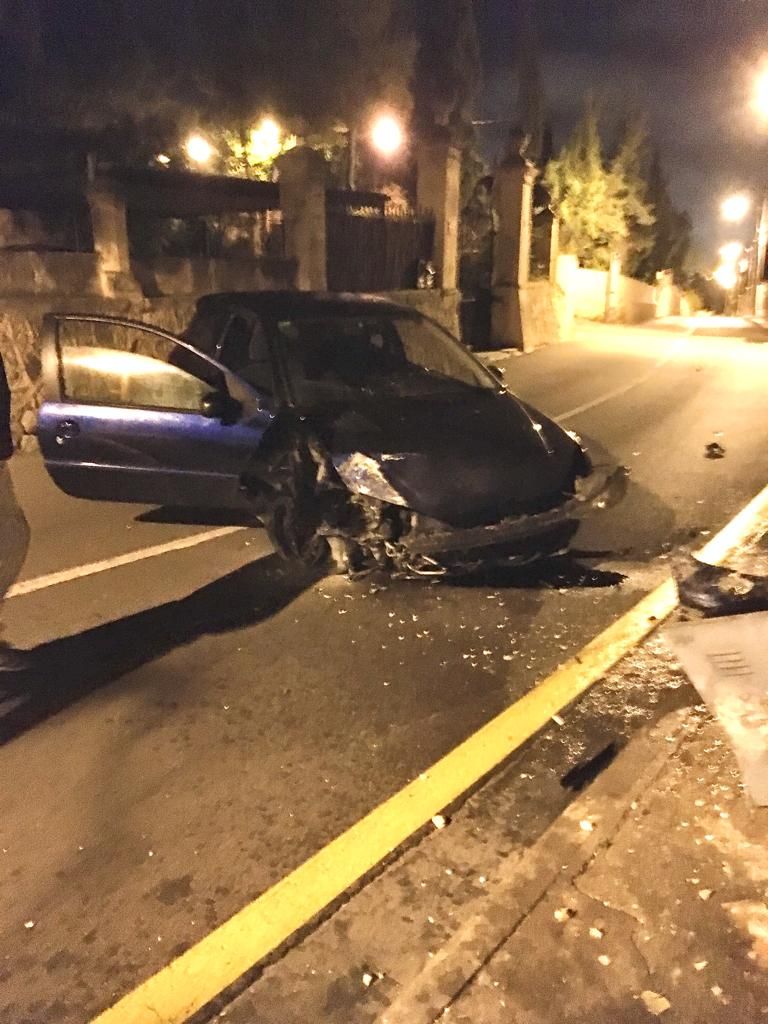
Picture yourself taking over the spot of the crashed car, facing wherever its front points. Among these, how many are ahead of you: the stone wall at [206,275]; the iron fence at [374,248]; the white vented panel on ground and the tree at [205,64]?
1

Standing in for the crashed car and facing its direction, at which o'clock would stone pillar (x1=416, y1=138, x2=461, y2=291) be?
The stone pillar is roughly at 8 o'clock from the crashed car.

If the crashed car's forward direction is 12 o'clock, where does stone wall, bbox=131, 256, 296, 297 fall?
The stone wall is roughly at 7 o'clock from the crashed car.

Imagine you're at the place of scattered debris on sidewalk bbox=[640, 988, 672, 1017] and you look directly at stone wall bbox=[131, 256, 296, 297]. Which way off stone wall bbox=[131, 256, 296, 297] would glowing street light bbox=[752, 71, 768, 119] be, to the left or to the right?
right

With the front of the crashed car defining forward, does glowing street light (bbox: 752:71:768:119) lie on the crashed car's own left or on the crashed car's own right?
on the crashed car's own left

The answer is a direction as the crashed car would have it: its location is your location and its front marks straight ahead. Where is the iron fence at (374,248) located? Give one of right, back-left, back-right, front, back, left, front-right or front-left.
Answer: back-left

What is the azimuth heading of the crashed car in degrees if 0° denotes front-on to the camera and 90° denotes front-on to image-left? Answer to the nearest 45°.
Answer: approximately 315°

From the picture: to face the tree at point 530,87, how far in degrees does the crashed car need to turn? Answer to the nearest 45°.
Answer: approximately 135° to its left

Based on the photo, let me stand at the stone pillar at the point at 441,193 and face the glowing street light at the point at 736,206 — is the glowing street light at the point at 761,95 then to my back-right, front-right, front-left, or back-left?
front-right

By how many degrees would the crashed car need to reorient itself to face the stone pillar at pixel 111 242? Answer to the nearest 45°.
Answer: approximately 180°

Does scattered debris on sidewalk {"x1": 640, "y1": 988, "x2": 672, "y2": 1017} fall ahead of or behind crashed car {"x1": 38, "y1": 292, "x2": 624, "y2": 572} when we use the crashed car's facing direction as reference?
ahead

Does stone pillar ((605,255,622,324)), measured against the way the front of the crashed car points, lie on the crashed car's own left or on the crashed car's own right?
on the crashed car's own left
